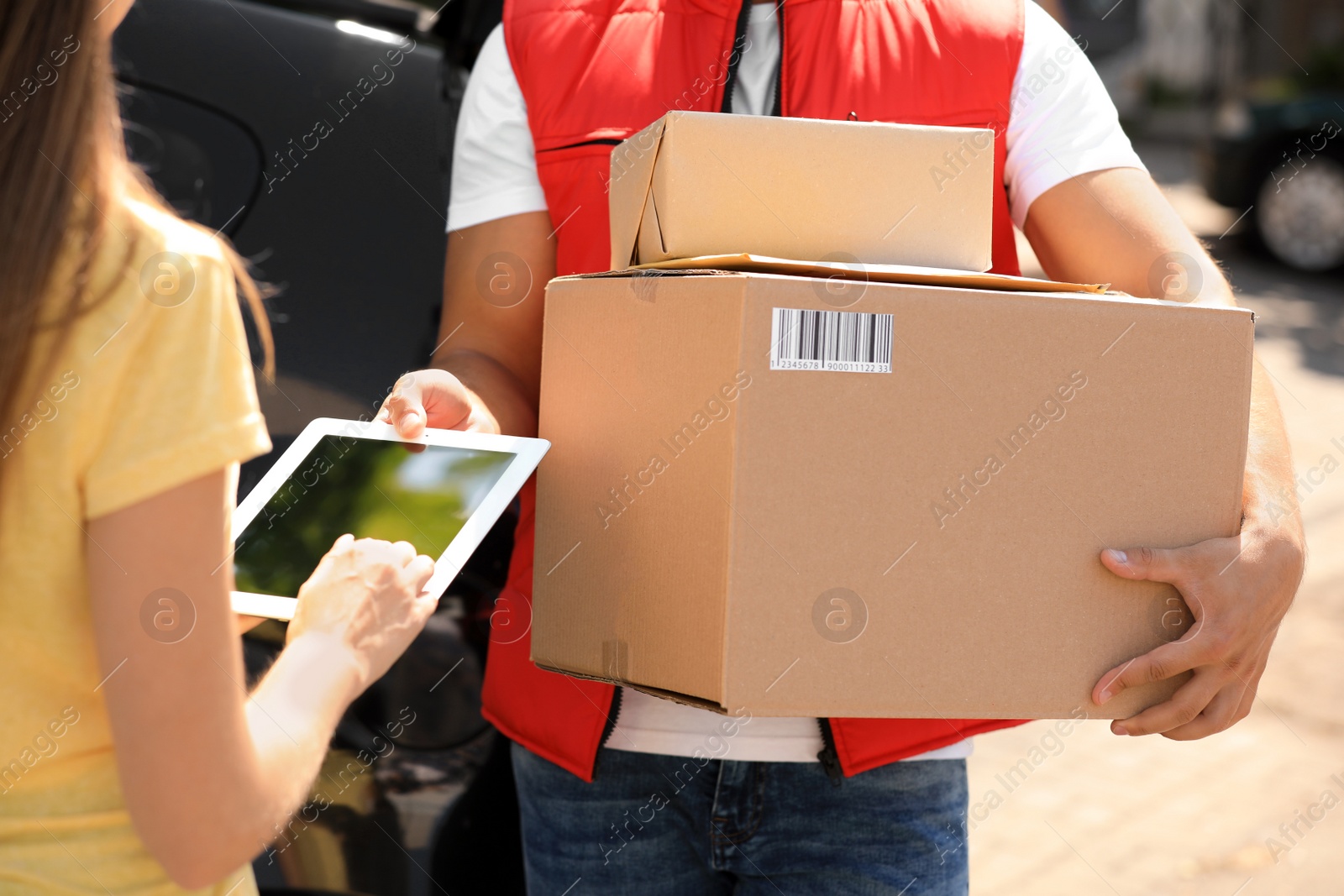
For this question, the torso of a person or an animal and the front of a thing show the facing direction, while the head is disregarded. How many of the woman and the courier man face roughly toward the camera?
1

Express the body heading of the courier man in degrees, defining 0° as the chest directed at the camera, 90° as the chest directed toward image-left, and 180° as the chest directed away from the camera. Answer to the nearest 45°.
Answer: approximately 0°

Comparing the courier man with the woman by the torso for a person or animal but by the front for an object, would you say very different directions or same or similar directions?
very different directions

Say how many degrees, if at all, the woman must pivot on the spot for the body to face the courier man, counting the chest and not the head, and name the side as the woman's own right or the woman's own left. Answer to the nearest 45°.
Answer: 0° — they already face them

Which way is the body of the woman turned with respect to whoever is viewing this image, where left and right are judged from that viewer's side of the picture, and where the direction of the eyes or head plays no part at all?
facing away from the viewer and to the right of the viewer

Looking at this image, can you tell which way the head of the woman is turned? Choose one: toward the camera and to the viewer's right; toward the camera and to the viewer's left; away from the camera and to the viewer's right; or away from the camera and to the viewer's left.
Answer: away from the camera and to the viewer's right
